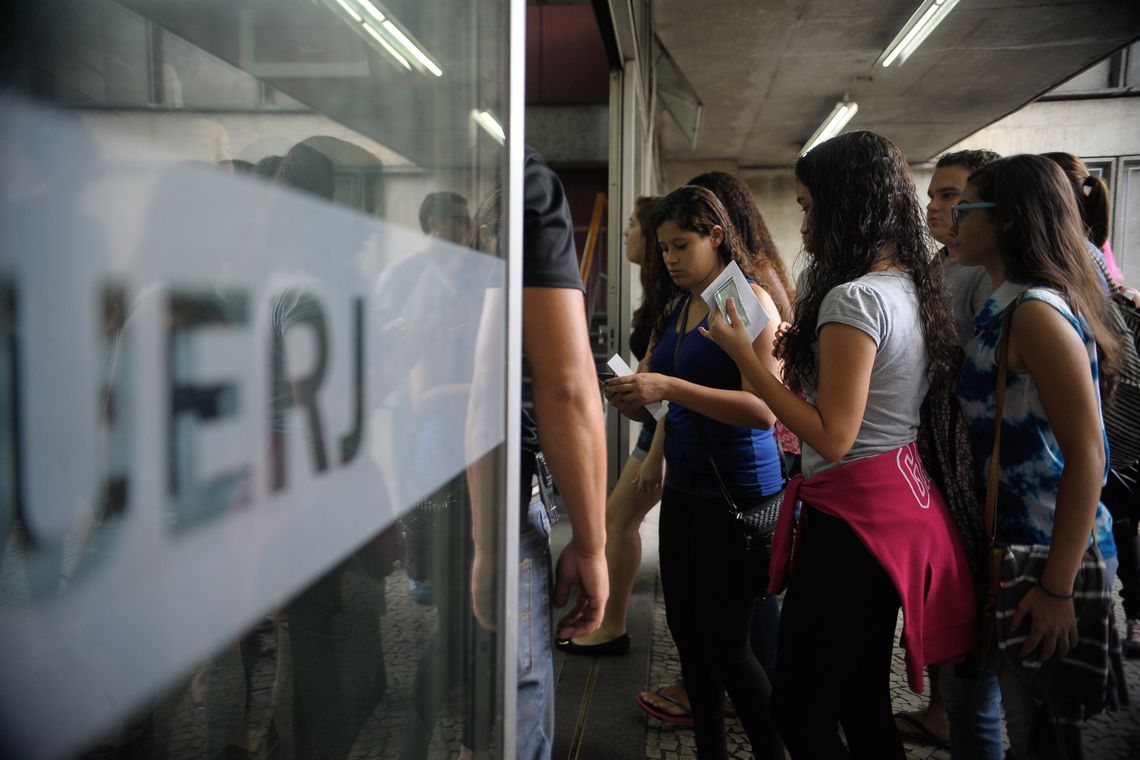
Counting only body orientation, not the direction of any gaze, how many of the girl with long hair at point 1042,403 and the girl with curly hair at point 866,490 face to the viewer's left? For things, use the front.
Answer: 2

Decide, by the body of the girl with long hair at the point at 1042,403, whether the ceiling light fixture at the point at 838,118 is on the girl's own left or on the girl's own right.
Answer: on the girl's own right

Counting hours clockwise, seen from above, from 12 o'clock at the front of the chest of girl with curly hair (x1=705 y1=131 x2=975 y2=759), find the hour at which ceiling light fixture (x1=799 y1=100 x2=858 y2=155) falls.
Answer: The ceiling light fixture is roughly at 3 o'clock from the girl with curly hair.

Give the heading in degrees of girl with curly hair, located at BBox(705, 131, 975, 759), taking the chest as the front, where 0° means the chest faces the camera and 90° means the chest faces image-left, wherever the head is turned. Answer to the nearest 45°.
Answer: approximately 90°

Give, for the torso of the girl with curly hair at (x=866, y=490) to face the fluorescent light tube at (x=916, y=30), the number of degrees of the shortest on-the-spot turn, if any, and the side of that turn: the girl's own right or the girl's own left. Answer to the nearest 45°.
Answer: approximately 90° to the girl's own right

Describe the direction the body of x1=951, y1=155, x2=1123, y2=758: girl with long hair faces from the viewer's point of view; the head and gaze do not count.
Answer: to the viewer's left

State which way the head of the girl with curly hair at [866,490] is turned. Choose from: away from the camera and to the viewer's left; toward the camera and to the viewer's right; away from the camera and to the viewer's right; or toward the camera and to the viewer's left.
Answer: away from the camera and to the viewer's left
